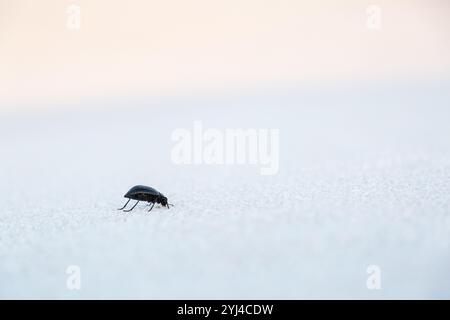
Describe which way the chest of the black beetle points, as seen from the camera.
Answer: to the viewer's right
